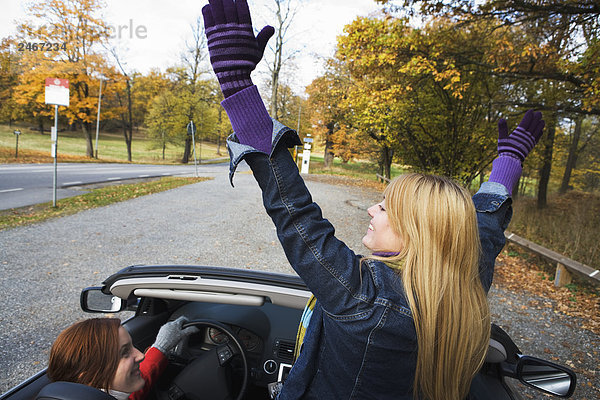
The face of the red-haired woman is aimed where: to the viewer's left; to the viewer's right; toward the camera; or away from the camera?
to the viewer's right

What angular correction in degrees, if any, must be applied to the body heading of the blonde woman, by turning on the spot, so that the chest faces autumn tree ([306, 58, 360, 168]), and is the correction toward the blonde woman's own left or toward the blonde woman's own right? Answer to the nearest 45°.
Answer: approximately 45° to the blonde woman's own right

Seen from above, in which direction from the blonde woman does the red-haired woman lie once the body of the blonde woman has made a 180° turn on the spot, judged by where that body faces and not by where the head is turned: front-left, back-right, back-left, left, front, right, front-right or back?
back-right

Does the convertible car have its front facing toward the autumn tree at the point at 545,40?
yes

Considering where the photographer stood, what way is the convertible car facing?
facing away from the viewer and to the right of the viewer

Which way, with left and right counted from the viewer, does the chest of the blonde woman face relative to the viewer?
facing away from the viewer and to the left of the viewer

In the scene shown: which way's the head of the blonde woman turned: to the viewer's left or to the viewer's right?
to the viewer's left

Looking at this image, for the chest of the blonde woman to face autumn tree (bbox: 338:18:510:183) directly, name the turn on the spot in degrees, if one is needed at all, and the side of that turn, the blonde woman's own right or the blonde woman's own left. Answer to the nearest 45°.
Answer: approximately 45° to the blonde woman's own right
